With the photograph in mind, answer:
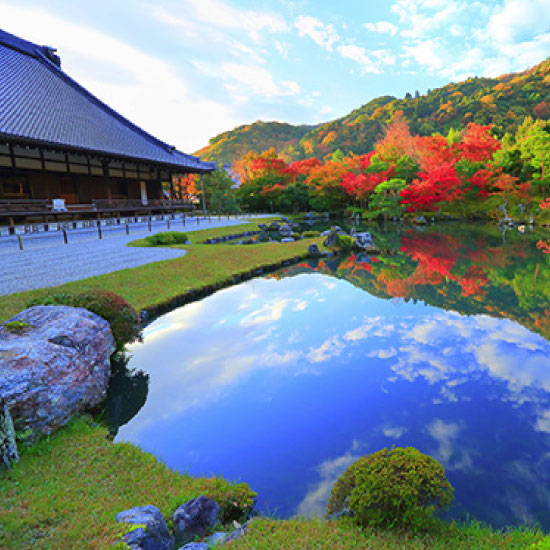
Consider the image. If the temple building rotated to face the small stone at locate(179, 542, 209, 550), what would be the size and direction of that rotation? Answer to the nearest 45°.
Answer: approximately 45° to its right

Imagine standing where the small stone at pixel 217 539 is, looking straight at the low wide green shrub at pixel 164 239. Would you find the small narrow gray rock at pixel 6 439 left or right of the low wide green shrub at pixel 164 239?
left

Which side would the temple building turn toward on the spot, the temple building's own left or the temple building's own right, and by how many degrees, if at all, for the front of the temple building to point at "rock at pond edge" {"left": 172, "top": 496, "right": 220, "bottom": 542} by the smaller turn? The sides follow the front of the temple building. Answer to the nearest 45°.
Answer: approximately 45° to the temple building's own right

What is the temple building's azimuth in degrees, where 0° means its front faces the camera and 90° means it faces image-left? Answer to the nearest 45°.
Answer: approximately 315°

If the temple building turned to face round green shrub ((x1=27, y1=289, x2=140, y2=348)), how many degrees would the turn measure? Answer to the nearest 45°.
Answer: approximately 45° to its right
